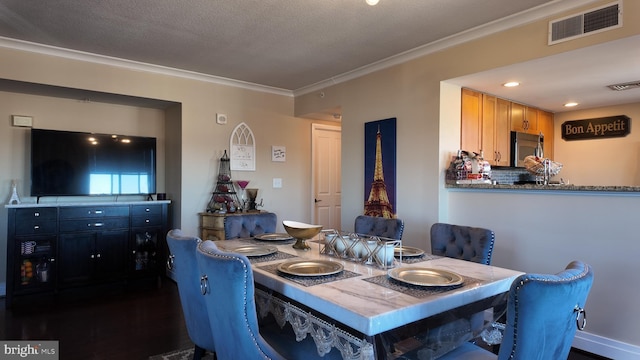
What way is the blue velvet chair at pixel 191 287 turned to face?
to the viewer's right

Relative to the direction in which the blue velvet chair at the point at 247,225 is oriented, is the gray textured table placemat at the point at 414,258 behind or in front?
in front

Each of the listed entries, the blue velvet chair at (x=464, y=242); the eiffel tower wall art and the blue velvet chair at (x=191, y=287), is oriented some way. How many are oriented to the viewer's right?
1

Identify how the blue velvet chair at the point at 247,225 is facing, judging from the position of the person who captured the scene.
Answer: facing the viewer and to the right of the viewer

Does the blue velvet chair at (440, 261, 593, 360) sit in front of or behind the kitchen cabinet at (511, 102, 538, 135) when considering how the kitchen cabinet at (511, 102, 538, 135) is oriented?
in front

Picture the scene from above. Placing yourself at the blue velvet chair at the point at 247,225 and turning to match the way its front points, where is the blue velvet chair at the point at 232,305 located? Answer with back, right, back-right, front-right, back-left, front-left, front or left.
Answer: front-right

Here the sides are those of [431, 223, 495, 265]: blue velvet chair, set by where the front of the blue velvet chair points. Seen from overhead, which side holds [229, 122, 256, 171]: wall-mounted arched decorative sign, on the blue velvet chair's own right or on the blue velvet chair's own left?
on the blue velvet chair's own right

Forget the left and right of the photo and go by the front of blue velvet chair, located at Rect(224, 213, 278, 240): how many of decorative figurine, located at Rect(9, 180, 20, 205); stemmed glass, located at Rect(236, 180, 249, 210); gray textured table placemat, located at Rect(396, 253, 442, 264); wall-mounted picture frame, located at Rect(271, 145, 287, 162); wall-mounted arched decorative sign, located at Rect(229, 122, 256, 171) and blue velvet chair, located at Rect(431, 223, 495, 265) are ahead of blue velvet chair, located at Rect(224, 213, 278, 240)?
2

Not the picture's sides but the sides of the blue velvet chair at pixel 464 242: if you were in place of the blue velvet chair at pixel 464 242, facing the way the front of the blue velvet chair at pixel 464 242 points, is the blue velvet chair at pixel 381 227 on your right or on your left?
on your right

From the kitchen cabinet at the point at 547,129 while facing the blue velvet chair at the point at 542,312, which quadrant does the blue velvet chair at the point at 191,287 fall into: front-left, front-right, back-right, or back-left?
front-right

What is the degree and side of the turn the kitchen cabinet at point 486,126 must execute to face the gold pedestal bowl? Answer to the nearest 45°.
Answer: approximately 90° to its right

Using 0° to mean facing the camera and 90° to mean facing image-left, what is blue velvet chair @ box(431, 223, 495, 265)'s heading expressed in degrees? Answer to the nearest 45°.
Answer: approximately 45°

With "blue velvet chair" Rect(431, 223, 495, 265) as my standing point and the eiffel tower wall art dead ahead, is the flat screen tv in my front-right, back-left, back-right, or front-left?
front-left

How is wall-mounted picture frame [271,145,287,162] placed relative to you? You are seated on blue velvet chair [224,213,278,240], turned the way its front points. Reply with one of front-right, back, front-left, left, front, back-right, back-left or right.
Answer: back-left

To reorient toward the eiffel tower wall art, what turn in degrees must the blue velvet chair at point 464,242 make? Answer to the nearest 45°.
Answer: approximately 90° to its right
